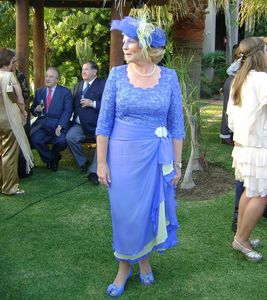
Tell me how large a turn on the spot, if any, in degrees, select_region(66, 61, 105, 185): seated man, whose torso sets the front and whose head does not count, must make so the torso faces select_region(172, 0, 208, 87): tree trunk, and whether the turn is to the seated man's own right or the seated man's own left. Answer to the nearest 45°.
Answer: approximately 135° to the seated man's own left

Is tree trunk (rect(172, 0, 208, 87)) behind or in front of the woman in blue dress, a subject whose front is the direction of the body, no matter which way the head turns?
behind

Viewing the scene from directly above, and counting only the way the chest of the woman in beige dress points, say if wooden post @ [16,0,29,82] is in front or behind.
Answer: in front

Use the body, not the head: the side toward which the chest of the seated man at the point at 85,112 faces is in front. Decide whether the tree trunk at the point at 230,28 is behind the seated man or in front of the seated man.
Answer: behind

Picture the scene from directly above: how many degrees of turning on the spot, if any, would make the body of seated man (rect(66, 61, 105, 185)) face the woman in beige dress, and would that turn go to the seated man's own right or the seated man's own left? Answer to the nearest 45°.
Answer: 0° — they already face them

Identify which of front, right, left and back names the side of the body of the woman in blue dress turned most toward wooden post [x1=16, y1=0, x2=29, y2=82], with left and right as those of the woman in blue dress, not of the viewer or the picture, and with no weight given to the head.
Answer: back

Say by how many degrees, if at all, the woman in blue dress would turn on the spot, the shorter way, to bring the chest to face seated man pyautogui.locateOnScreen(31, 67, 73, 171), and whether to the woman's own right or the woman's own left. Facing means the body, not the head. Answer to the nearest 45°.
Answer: approximately 180°

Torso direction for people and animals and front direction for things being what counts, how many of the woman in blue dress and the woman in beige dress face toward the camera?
1

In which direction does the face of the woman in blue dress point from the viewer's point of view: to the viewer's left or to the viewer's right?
to the viewer's left

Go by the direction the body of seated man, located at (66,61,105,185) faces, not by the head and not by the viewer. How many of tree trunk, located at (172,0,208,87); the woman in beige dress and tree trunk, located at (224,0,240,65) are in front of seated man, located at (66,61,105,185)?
1

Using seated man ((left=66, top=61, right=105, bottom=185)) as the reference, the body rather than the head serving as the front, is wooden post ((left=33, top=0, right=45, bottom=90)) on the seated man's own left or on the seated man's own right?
on the seated man's own right
